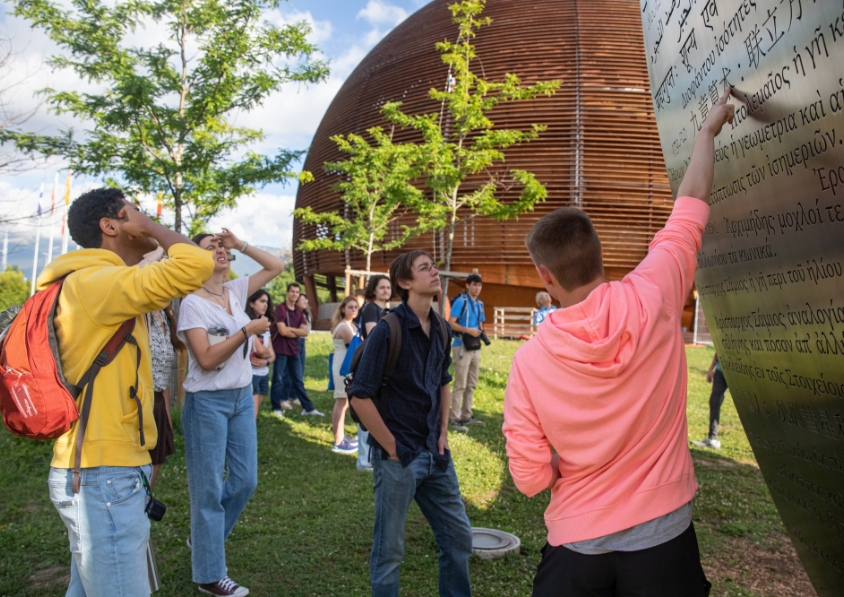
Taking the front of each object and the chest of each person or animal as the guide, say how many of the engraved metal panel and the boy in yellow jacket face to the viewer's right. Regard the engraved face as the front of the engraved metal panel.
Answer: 1

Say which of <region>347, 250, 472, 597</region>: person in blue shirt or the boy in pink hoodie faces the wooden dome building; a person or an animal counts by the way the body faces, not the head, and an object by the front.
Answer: the boy in pink hoodie

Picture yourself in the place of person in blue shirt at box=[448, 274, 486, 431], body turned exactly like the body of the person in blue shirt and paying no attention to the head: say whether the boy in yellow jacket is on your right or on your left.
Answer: on your right

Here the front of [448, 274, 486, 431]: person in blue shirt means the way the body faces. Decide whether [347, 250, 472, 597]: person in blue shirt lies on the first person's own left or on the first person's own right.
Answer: on the first person's own right

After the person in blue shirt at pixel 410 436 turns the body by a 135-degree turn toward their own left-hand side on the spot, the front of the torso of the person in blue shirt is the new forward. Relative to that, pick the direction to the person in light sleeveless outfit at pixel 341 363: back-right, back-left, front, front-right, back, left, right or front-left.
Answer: front

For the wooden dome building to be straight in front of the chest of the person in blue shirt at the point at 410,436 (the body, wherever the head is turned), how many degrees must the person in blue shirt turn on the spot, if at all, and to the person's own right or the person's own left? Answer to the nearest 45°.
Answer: approximately 135° to the person's own left

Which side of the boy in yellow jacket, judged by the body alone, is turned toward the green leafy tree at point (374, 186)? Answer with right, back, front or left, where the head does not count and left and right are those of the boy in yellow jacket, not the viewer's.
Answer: left

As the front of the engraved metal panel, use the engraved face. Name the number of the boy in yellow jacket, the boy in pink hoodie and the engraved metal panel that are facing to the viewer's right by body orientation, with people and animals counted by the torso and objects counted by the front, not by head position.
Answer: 1

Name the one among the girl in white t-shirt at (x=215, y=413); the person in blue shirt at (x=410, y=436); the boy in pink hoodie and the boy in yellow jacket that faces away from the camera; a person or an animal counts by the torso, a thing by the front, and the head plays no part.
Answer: the boy in pink hoodie

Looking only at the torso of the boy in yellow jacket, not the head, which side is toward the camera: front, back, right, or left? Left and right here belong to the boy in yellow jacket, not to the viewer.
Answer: right

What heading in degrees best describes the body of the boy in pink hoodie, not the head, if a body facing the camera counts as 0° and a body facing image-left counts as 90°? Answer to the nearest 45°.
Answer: approximately 180°

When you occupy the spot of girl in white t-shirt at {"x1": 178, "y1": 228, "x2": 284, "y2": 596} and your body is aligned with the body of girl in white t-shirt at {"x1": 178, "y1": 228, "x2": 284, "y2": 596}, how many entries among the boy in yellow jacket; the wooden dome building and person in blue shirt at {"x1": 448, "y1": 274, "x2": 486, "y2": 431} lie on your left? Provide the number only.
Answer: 2

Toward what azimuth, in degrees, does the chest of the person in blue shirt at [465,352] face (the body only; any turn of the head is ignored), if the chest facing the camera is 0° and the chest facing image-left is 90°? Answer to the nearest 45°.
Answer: approximately 315°

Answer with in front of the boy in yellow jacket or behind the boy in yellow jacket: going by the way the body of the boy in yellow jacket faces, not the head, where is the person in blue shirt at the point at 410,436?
in front

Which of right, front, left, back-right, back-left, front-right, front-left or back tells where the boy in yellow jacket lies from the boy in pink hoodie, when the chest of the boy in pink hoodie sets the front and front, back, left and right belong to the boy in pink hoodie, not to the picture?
left

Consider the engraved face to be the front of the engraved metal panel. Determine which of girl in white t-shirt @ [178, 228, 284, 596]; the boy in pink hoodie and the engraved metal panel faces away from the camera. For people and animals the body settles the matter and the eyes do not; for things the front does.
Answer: the boy in pink hoodie
